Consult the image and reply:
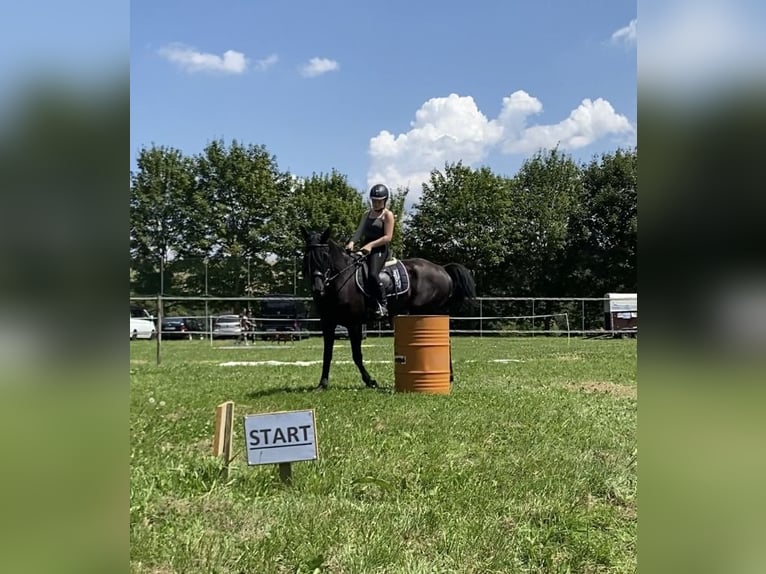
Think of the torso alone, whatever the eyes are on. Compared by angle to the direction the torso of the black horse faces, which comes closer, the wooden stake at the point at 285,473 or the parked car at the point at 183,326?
the wooden stake

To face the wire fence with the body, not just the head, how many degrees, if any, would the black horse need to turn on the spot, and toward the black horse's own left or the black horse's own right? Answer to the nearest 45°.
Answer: approximately 135° to the black horse's own right

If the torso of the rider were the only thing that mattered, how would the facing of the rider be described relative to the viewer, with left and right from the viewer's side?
facing the viewer and to the left of the viewer

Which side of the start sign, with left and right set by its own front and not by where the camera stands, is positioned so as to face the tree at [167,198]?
back

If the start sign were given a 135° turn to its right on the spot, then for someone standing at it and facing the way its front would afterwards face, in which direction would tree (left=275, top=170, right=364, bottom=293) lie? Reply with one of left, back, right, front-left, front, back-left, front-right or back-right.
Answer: front-right

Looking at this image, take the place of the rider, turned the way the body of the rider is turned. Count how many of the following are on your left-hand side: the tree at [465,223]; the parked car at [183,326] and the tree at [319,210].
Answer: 0

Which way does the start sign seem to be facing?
toward the camera

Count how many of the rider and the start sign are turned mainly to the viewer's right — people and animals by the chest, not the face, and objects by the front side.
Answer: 0

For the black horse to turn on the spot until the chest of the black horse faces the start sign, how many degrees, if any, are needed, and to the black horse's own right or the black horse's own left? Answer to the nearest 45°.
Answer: approximately 45° to the black horse's own left

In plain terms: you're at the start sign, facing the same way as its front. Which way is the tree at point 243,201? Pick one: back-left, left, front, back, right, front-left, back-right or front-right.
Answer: back

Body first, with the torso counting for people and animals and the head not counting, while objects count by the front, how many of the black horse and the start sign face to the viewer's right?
0

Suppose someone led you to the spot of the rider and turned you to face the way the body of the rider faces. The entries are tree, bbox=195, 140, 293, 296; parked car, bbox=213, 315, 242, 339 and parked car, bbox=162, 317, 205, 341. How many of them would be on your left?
0

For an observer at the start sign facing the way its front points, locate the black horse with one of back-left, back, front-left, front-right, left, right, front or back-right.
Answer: back

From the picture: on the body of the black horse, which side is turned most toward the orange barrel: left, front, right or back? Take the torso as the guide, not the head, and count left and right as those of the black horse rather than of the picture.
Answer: left
